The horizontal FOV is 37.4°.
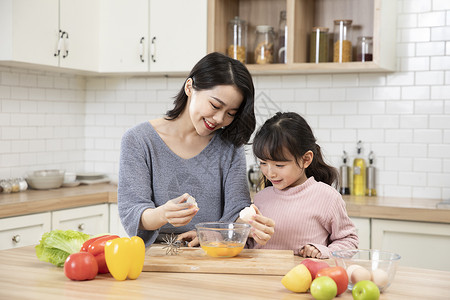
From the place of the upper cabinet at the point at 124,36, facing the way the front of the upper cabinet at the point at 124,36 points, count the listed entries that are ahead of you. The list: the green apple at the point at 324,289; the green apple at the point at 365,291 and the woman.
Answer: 3

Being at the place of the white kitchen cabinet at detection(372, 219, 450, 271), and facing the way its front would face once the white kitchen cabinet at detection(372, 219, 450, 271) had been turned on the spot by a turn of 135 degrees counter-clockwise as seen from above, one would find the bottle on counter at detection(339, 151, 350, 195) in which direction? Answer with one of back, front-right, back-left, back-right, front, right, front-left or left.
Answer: left

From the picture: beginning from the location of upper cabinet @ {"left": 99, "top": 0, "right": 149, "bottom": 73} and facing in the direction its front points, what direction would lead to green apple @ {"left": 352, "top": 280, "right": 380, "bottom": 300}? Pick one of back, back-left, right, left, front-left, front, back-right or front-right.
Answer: front

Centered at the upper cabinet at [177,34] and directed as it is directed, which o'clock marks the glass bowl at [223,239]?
The glass bowl is roughly at 12 o'clock from the upper cabinet.

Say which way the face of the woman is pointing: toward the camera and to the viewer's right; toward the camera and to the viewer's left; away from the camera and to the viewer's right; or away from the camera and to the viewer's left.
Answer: toward the camera and to the viewer's right

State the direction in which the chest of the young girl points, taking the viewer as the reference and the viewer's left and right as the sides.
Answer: facing the viewer and to the left of the viewer

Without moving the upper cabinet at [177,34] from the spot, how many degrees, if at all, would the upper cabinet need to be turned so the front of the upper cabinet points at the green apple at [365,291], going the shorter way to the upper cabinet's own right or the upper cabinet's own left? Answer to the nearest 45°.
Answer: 0° — it already faces it

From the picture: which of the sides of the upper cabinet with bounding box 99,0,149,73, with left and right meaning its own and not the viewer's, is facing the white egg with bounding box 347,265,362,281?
front

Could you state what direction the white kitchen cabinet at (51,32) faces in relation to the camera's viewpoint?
facing the viewer and to the right of the viewer

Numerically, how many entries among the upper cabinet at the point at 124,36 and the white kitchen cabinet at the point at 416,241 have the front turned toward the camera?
2

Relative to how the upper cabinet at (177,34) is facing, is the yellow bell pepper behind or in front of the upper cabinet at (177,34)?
in front

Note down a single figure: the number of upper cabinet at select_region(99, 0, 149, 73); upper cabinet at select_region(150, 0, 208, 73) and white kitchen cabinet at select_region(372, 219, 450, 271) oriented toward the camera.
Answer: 3

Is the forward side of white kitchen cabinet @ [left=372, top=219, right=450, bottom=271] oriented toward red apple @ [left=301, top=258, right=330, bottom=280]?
yes

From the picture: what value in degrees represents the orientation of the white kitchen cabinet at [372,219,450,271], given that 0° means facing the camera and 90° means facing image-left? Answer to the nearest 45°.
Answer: approximately 0°

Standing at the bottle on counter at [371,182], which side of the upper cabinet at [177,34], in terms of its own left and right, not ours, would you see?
left

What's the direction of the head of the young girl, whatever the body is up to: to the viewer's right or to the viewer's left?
to the viewer's left
